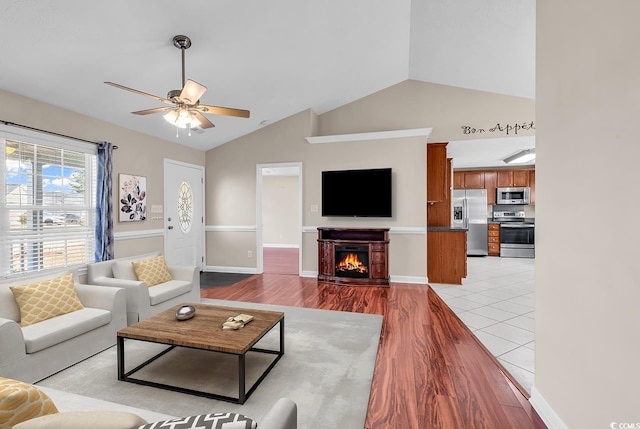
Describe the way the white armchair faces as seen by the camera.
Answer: facing the viewer and to the right of the viewer

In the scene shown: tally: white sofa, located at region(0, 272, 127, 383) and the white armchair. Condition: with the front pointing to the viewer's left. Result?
0

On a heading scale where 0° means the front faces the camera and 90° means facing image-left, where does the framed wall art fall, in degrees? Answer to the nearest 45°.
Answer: approximately 315°

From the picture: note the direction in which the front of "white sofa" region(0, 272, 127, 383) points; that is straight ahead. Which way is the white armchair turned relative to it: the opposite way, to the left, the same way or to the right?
the same way

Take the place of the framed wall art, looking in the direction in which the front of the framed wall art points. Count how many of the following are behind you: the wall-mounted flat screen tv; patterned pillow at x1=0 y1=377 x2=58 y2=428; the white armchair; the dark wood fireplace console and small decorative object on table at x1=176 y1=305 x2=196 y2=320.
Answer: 0

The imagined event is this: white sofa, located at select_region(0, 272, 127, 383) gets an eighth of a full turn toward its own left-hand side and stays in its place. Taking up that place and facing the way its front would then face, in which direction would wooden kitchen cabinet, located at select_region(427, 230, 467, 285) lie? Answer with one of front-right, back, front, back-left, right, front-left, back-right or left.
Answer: front

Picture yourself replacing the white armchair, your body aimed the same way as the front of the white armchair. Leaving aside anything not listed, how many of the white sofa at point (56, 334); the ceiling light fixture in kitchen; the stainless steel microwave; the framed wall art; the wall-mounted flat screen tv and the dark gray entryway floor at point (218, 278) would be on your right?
1

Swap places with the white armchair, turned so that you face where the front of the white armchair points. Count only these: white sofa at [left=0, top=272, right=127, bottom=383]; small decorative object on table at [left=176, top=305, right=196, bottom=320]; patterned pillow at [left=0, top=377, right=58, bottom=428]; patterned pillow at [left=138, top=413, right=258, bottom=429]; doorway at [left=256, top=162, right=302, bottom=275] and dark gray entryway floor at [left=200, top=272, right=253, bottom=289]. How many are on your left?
2

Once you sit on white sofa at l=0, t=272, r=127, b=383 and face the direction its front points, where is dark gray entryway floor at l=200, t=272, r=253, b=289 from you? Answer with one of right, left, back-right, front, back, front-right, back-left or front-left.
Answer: left

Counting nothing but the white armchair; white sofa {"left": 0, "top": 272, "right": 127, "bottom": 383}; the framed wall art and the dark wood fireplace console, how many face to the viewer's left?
0

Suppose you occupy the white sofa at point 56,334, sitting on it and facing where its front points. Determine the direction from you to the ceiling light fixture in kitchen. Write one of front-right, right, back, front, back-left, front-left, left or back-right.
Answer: front-left

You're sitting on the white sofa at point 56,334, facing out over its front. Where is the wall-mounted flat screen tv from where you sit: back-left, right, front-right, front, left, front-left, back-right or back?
front-left

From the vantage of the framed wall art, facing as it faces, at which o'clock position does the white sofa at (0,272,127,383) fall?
The white sofa is roughly at 2 o'clock from the framed wall art.

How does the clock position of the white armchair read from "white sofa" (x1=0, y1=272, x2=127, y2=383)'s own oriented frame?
The white armchair is roughly at 9 o'clock from the white sofa.

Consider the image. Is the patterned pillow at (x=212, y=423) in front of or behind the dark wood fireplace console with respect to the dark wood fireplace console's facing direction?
in front

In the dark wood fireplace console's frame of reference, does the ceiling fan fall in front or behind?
in front

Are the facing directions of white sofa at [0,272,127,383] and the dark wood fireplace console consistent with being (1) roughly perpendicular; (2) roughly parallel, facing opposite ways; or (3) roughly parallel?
roughly perpendicular

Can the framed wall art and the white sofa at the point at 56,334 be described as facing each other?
no

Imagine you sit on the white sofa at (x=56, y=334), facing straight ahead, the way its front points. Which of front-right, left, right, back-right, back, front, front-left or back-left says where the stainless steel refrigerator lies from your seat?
front-left

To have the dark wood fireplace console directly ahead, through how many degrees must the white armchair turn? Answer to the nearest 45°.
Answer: approximately 45° to its left

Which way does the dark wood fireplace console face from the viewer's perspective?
toward the camera
